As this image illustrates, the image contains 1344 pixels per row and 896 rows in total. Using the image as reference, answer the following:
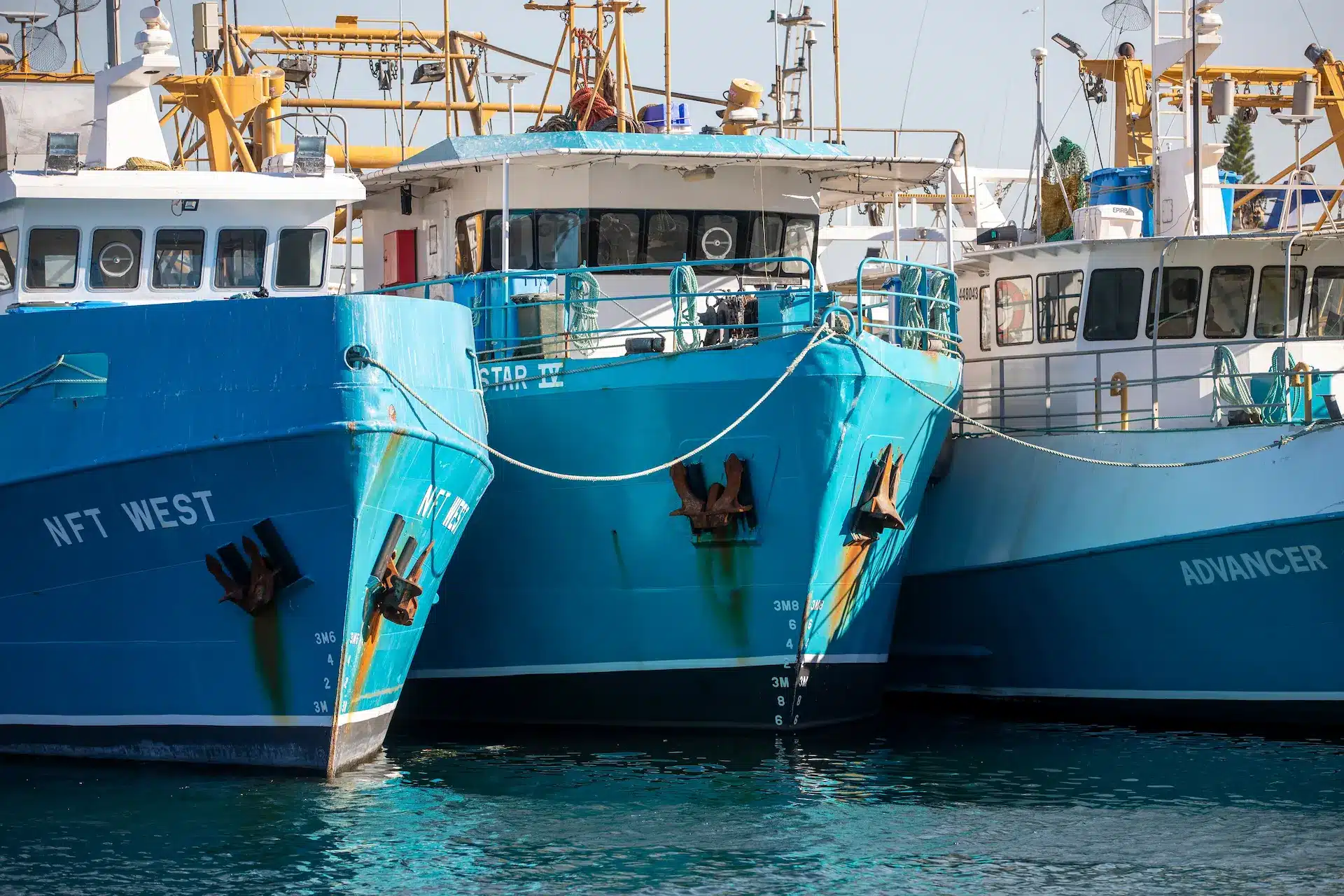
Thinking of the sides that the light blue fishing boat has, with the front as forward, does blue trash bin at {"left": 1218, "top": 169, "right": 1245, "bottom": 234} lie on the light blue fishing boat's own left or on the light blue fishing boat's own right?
on the light blue fishing boat's own left

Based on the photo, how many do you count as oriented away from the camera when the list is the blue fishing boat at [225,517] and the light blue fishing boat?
0

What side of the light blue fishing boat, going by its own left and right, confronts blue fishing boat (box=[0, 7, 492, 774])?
right

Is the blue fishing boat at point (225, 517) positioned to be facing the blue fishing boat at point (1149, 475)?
no

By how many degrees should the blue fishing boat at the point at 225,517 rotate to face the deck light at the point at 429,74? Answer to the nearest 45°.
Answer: approximately 135° to its left

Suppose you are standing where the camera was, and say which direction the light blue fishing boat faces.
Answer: facing the viewer and to the right of the viewer

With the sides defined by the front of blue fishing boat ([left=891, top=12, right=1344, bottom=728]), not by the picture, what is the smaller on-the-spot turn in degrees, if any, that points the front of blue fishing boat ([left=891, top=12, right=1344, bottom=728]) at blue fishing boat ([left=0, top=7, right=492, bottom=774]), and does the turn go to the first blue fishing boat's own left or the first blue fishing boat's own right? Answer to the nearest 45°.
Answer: approximately 90° to the first blue fishing boat's own right

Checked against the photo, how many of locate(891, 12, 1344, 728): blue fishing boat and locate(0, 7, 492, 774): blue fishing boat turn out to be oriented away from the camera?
0

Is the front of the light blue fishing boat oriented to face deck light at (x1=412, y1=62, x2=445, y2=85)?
no

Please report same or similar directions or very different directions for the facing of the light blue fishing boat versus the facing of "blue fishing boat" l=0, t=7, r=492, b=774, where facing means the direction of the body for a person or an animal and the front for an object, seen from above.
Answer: same or similar directions

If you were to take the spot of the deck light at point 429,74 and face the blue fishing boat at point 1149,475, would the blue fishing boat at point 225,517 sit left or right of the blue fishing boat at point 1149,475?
right

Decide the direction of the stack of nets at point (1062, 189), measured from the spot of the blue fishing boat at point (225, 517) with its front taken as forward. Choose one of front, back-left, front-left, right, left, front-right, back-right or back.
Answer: left
